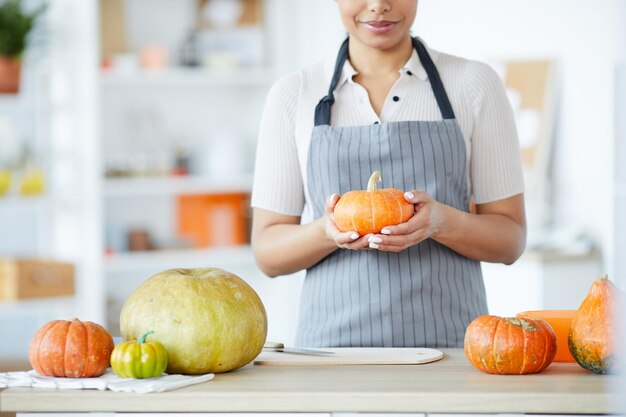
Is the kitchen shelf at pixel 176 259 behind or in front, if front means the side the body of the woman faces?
behind

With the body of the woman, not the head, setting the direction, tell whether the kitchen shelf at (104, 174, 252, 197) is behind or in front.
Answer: behind

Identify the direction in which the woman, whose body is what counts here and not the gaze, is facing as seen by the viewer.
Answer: toward the camera

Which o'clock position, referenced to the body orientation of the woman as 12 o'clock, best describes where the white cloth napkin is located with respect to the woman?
The white cloth napkin is roughly at 1 o'clock from the woman.

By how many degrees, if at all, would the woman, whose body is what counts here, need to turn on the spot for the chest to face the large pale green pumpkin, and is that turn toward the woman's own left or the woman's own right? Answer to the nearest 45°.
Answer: approximately 45° to the woman's own right

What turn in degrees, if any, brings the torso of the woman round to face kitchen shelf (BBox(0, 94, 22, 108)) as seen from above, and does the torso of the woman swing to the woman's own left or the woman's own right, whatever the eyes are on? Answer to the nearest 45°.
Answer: approximately 135° to the woman's own right

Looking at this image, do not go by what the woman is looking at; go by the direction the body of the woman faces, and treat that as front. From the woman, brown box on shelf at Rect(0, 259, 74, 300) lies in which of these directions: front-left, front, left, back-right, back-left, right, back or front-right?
back-right

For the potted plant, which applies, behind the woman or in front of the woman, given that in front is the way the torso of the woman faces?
behind

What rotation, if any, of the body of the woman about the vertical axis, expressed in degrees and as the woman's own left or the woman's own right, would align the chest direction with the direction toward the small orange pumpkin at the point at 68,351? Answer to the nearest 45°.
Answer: approximately 45° to the woman's own right

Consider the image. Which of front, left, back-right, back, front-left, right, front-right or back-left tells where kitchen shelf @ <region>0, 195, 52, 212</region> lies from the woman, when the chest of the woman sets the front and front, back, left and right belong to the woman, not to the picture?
back-right

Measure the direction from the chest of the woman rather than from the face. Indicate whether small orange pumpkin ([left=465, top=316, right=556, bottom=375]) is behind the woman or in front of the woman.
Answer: in front

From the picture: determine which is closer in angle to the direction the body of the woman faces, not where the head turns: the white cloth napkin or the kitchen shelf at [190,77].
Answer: the white cloth napkin
